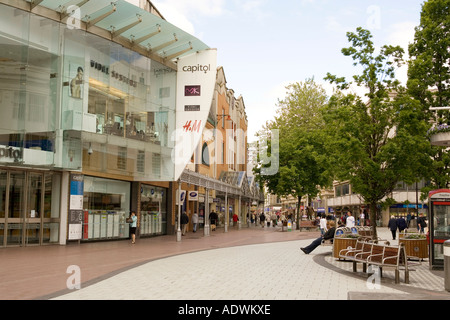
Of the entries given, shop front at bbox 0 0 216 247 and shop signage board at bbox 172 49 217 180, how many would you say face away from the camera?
0

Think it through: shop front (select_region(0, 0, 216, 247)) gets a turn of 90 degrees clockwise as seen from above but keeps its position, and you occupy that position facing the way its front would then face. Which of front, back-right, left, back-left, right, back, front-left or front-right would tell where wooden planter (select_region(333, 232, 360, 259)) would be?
left

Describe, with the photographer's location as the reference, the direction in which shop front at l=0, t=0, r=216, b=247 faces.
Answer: facing the viewer and to the right of the viewer

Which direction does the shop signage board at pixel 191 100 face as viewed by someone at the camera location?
facing the viewer

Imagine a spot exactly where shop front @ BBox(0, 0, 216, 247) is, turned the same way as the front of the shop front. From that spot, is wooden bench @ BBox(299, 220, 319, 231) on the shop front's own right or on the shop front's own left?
on the shop front's own left

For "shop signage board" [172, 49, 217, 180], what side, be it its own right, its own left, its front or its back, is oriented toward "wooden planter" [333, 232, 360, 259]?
front

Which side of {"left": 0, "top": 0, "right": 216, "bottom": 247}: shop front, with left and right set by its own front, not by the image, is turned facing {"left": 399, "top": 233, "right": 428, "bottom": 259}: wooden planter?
front

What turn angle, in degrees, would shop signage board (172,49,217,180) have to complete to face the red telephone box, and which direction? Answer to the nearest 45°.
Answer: approximately 45° to its left

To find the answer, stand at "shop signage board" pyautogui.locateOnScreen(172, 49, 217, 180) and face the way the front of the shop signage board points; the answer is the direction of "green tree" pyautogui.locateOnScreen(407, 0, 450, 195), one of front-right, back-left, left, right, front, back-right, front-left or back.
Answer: front-left

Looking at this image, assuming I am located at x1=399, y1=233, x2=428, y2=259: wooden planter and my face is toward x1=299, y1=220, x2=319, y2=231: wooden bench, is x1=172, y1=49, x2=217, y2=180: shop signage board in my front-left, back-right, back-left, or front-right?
front-left
